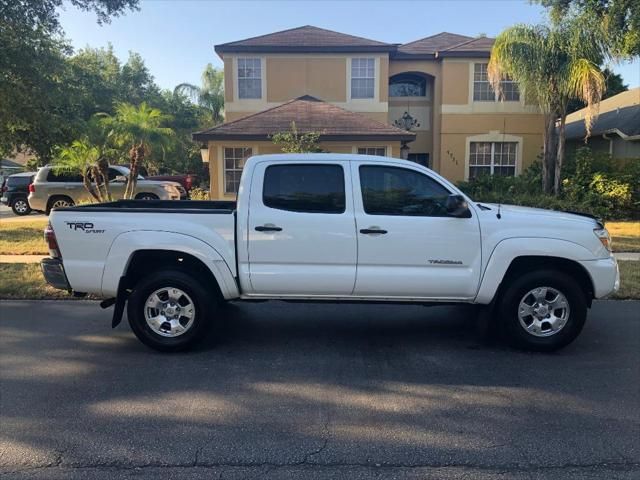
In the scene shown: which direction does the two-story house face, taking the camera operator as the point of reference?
facing the viewer

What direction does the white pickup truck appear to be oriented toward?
to the viewer's right

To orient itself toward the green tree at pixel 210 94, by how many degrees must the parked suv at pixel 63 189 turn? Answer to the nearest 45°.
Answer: approximately 45° to its left

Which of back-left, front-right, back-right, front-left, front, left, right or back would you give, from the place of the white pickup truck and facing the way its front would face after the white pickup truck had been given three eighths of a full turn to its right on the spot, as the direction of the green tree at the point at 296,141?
back-right

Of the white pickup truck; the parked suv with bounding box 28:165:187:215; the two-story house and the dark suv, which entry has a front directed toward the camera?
the two-story house

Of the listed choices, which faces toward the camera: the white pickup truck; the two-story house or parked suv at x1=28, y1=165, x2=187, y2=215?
the two-story house

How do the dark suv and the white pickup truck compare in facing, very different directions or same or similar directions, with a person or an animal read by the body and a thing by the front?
same or similar directions

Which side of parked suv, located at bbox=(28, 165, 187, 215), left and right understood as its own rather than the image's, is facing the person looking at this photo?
right

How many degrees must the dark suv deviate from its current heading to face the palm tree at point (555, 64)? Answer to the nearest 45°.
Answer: approximately 45° to its right

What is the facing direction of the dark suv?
to the viewer's right

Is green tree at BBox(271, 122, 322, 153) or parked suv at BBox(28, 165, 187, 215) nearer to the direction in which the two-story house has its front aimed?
the green tree

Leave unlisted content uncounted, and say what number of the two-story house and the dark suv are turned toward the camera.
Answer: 1

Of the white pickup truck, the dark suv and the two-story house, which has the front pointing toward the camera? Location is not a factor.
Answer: the two-story house

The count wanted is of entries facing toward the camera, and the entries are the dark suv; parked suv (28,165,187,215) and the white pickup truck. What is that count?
0

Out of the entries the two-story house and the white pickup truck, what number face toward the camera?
1

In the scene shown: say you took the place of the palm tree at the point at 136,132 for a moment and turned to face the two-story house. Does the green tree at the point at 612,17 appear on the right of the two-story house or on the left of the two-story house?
right

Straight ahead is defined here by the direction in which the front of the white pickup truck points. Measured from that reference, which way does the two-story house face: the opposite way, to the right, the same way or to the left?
to the right
